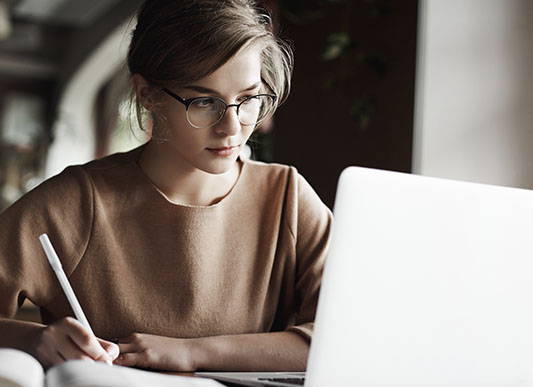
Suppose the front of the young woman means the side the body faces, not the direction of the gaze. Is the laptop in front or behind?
in front

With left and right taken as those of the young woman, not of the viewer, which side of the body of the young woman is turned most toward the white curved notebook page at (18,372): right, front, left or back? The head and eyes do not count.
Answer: front

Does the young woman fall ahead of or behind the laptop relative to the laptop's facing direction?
ahead

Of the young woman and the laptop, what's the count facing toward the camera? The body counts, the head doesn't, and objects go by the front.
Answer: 1

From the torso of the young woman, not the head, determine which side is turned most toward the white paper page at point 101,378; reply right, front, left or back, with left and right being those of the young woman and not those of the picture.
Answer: front

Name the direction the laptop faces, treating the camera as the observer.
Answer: facing away from the viewer and to the left of the viewer

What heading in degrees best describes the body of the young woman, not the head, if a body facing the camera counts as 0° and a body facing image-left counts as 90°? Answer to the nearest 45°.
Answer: approximately 0°

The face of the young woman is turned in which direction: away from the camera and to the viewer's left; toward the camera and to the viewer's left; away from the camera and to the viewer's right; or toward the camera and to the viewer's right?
toward the camera and to the viewer's right
